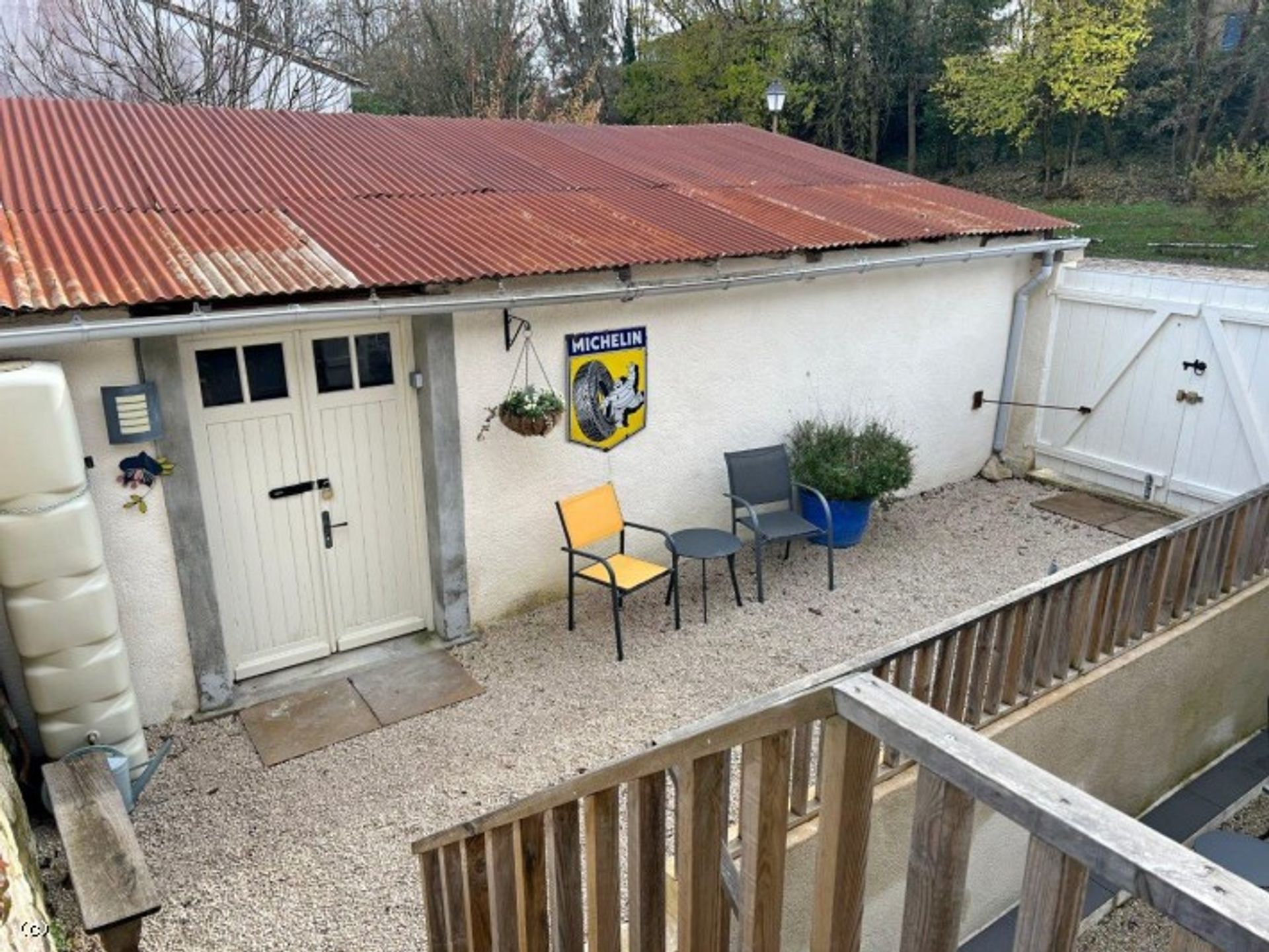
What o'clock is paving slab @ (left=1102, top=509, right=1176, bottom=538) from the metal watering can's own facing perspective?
The paving slab is roughly at 12 o'clock from the metal watering can.

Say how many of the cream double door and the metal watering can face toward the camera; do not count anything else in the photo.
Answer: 1

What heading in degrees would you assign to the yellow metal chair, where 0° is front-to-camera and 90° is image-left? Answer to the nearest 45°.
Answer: approximately 315°

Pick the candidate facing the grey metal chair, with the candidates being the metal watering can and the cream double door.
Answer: the metal watering can

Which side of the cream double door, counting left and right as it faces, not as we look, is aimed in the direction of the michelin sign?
left

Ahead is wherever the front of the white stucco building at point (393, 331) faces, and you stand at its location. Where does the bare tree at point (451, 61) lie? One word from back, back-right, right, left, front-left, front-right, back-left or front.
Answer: back-left

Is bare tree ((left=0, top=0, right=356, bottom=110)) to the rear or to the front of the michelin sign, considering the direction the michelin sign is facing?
to the rear

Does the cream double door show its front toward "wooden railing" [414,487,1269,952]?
yes

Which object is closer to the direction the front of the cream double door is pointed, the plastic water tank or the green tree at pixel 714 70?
the plastic water tank

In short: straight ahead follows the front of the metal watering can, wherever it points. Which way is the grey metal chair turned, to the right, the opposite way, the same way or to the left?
to the right

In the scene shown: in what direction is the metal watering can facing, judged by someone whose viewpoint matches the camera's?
facing to the right of the viewer

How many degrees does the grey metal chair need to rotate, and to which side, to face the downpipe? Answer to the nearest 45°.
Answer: approximately 90° to its left
